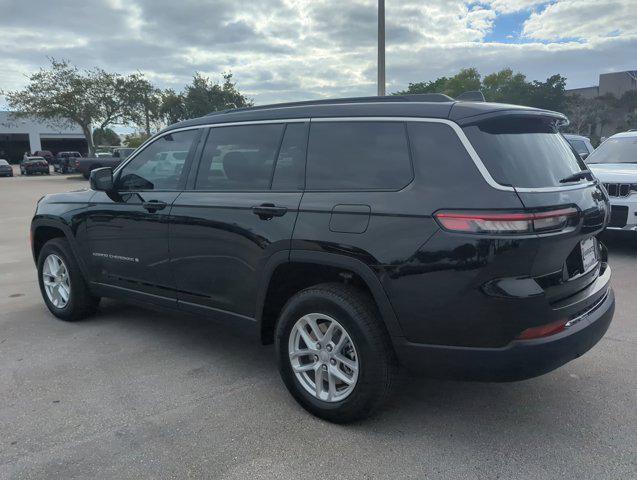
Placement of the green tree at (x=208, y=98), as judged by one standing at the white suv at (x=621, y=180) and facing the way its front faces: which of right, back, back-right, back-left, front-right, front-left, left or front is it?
back-right

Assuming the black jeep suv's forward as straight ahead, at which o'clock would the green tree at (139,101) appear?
The green tree is roughly at 1 o'clock from the black jeep suv.

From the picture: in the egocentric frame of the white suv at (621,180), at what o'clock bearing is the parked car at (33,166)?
The parked car is roughly at 4 o'clock from the white suv.

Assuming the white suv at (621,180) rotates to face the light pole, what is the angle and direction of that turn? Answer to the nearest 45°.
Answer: approximately 135° to its right

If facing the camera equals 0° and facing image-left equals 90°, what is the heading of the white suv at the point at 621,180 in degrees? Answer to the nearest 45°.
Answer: approximately 0°

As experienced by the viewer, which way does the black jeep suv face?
facing away from the viewer and to the left of the viewer

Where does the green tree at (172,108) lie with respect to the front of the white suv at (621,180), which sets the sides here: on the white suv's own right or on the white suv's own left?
on the white suv's own right

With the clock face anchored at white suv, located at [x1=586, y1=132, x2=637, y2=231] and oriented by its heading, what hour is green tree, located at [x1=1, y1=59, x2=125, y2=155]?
The green tree is roughly at 4 o'clock from the white suv.
